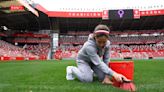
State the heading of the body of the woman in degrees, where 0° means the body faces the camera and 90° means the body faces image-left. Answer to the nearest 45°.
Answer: approximately 315°
